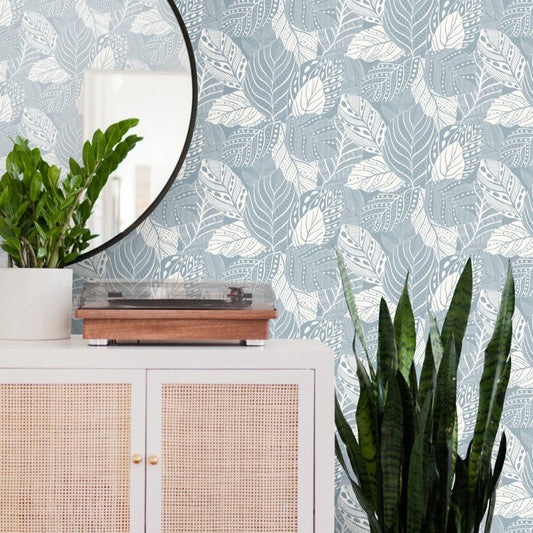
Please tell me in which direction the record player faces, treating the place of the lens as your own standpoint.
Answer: facing the viewer

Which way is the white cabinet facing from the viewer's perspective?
toward the camera

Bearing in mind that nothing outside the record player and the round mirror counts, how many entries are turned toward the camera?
2
